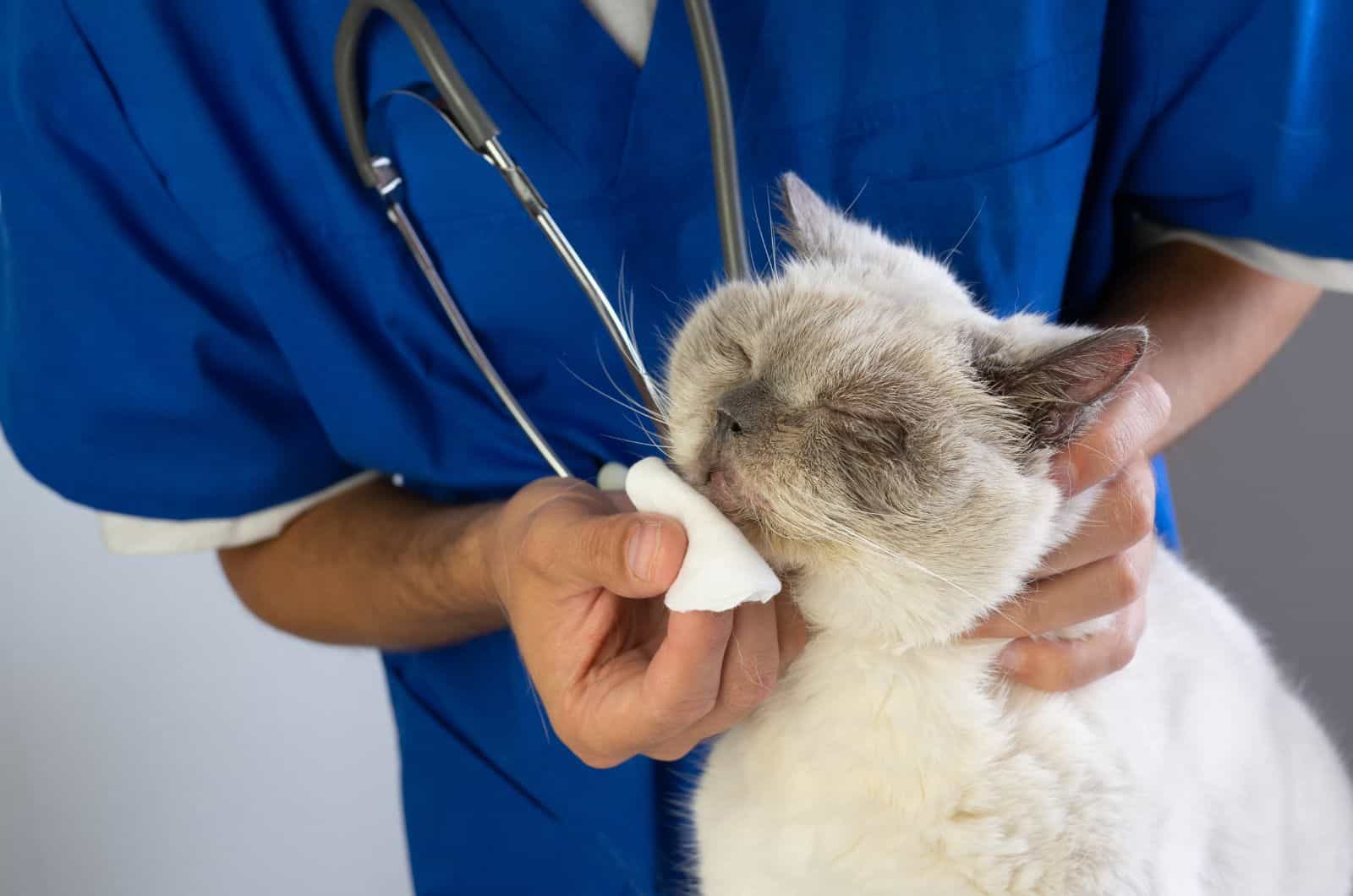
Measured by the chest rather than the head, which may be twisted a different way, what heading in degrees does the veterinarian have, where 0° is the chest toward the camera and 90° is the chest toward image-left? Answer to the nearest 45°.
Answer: approximately 0°
